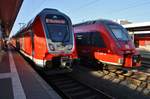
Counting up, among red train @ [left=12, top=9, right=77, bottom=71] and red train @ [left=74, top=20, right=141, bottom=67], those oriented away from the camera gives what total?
0

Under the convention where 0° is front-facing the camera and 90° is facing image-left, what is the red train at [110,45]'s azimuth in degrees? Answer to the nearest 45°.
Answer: approximately 315°

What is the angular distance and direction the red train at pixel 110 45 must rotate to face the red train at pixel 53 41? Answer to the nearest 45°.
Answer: approximately 90° to its right

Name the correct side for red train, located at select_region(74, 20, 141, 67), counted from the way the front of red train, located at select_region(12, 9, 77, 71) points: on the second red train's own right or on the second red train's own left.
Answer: on the second red train's own left

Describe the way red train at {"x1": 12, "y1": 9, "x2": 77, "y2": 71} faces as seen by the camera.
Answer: facing the viewer and to the right of the viewer
